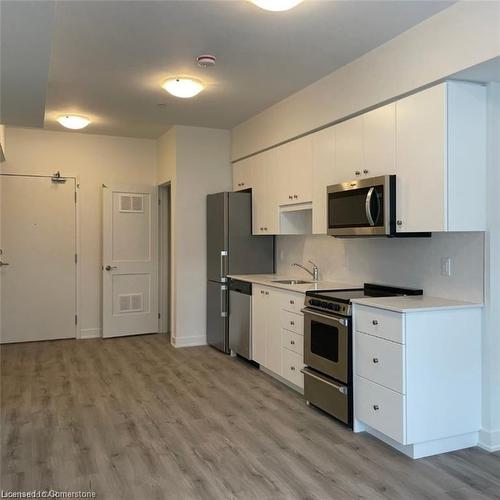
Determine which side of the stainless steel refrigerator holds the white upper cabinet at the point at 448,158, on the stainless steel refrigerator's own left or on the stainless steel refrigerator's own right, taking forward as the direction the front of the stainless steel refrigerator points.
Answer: on the stainless steel refrigerator's own left

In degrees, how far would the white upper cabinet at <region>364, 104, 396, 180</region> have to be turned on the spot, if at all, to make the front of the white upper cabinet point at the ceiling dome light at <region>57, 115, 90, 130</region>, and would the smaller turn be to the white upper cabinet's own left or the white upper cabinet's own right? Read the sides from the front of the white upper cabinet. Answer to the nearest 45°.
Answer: approximately 45° to the white upper cabinet's own right

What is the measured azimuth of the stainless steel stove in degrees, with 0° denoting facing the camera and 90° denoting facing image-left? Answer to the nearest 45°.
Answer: approximately 45°

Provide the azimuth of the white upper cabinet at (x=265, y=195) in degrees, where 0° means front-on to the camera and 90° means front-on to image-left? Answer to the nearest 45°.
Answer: approximately 45°

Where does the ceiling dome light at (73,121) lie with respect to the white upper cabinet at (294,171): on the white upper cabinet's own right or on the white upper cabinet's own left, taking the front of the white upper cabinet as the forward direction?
on the white upper cabinet's own right
